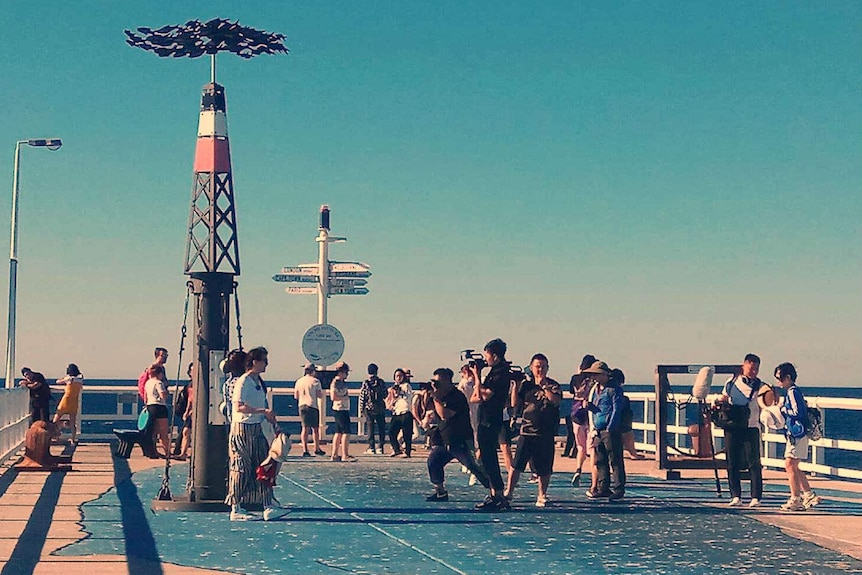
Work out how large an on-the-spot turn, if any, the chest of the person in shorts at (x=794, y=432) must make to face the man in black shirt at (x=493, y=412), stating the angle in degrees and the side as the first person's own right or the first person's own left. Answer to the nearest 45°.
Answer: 0° — they already face them

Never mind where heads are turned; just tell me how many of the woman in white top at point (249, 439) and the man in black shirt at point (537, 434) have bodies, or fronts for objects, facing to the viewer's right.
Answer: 1

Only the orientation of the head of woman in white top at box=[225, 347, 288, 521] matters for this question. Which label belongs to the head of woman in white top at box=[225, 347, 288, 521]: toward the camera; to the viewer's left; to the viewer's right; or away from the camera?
to the viewer's right

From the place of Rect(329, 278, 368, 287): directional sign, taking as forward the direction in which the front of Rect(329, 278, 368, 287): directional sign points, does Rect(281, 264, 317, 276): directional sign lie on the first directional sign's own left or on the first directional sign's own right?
on the first directional sign's own right

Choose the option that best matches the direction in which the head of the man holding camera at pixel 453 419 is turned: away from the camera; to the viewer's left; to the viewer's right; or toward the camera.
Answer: to the viewer's left

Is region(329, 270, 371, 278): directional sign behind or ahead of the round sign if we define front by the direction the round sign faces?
behind

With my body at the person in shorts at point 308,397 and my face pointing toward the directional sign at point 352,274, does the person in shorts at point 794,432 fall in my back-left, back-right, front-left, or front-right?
back-right

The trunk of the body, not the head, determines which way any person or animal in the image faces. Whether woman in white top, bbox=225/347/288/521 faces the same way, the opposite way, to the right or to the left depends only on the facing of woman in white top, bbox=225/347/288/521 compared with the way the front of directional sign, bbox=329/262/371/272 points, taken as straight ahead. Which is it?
to the left

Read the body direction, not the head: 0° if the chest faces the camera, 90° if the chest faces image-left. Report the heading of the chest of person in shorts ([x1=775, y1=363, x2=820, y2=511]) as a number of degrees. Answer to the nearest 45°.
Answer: approximately 90°
